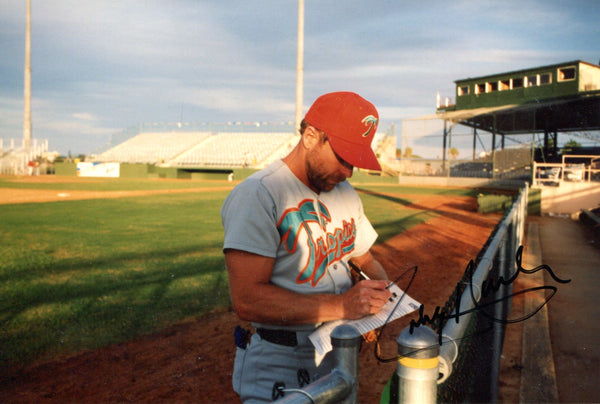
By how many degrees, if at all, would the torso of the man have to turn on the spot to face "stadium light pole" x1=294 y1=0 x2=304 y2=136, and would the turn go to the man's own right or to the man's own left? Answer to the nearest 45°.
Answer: approximately 135° to the man's own left

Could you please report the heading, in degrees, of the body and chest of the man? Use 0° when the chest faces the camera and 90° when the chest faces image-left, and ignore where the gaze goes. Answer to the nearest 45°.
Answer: approximately 315°

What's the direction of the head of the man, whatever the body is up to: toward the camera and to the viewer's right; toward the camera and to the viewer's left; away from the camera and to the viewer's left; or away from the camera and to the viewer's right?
toward the camera and to the viewer's right
